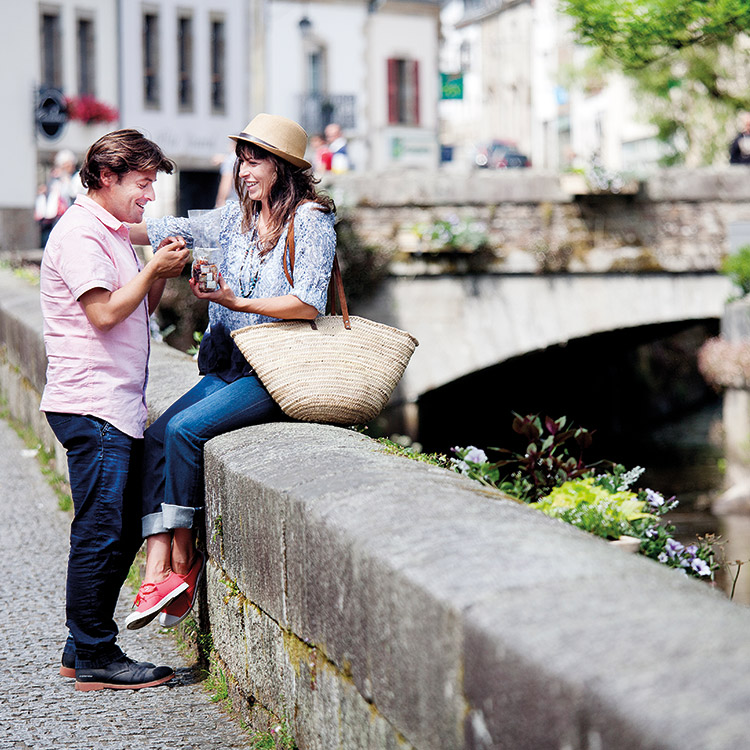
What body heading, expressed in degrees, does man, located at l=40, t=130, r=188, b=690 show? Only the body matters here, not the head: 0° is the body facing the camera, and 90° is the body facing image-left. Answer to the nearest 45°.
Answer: approximately 270°

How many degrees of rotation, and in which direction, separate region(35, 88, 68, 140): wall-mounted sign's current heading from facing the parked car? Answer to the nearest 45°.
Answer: approximately 135° to its left

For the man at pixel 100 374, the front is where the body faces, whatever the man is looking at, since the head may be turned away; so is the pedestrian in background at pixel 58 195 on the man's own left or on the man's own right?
on the man's own left

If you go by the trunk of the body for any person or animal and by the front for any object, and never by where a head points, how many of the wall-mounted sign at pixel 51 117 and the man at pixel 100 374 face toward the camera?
1

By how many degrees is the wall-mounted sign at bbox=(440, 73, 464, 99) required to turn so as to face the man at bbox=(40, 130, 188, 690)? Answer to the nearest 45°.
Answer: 0° — it already faces them

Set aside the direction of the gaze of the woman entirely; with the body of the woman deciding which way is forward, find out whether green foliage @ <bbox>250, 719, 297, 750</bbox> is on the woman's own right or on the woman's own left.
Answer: on the woman's own left

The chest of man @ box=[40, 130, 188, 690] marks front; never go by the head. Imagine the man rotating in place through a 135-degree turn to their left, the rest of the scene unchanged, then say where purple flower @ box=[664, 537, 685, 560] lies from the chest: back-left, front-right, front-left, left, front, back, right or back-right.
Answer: back-right

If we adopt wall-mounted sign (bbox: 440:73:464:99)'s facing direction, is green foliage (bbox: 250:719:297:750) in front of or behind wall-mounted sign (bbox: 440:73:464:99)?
in front

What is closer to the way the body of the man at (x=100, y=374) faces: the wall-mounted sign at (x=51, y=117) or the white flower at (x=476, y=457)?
the white flower

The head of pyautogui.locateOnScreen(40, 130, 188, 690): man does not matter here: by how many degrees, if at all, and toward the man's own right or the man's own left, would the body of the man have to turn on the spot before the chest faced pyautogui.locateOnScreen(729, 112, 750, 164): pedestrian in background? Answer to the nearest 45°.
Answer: approximately 45° to the man's own left
